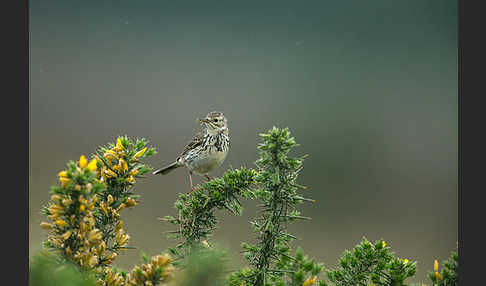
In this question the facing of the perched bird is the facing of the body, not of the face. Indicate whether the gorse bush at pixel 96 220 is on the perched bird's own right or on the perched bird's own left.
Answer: on the perched bird's own right

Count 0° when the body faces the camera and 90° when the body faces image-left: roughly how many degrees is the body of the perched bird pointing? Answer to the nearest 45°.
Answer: approximately 315°
